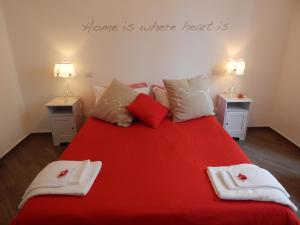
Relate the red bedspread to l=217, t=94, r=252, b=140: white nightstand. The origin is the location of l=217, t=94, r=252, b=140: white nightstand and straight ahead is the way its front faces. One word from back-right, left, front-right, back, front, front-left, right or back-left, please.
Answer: front

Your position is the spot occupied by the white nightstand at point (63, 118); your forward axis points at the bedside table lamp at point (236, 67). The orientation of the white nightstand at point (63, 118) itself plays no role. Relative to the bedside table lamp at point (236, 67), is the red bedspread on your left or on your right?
right

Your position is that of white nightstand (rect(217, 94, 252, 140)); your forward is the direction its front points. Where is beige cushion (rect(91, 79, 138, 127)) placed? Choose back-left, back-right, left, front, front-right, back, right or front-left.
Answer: front-right

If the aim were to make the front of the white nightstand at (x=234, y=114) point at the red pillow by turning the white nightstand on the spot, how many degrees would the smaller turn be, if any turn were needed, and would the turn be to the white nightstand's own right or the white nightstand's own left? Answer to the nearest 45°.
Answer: approximately 45° to the white nightstand's own right

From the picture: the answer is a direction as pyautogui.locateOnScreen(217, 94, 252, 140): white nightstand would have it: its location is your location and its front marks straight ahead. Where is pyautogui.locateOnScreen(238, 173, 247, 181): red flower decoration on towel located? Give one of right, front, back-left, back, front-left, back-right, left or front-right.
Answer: front

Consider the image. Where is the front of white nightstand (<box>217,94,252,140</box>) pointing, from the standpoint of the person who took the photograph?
facing the viewer

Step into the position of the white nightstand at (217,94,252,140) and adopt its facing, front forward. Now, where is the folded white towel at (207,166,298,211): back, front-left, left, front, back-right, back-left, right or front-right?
front

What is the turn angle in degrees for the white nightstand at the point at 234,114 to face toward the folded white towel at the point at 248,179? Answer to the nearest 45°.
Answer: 0° — it already faces it

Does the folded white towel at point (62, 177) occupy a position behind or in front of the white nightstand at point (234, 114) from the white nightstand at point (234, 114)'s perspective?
in front
